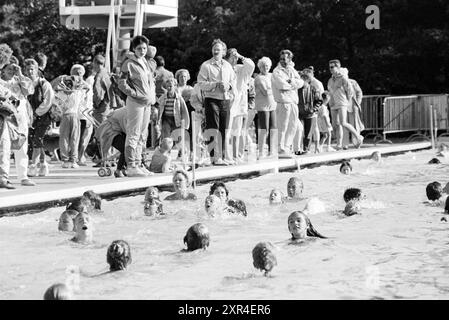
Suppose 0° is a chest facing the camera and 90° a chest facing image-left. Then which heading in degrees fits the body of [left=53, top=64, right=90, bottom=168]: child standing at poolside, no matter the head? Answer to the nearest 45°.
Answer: approximately 0°
